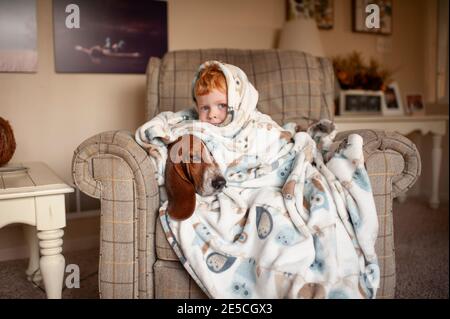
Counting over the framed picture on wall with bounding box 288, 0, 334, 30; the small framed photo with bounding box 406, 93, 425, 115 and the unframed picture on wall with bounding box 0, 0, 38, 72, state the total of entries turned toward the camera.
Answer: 3

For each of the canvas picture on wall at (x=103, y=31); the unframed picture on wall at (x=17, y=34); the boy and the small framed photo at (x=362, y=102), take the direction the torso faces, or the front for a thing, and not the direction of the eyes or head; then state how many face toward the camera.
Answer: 4

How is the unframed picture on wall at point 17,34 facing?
toward the camera

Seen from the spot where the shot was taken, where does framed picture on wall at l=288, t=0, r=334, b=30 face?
facing the viewer

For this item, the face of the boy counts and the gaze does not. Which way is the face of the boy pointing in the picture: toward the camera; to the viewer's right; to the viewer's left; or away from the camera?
toward the camera

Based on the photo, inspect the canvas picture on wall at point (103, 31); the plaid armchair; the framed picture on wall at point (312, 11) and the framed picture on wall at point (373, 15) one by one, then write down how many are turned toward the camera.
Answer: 4
